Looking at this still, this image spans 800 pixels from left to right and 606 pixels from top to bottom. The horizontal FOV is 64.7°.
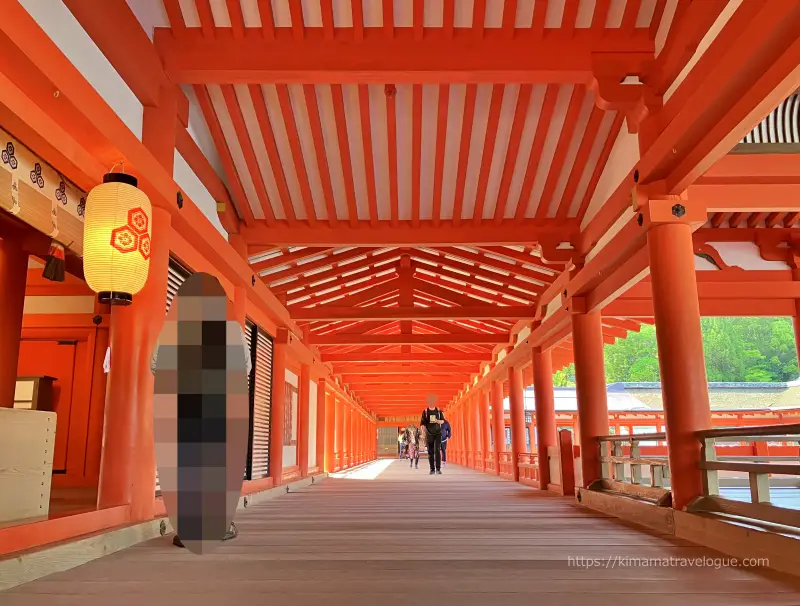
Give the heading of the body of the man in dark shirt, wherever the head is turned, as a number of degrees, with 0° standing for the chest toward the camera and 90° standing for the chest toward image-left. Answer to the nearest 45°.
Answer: approximately 0°

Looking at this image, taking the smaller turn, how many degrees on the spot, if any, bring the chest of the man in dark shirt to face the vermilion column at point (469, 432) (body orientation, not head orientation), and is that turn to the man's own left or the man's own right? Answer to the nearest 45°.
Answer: approximately 180°

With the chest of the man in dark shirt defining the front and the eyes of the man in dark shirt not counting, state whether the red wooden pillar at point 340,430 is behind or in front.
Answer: behind

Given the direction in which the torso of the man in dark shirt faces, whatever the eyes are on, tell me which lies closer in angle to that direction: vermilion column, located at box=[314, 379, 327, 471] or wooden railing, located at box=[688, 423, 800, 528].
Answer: the wooden railing

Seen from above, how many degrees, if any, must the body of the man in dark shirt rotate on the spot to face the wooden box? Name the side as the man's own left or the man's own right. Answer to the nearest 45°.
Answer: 0° — they already face it

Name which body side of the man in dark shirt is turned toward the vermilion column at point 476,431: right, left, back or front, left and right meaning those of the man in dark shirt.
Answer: back

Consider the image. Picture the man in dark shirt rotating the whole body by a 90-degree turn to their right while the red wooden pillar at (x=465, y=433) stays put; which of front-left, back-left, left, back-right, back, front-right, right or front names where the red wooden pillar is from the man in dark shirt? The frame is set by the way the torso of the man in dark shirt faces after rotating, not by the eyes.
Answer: right

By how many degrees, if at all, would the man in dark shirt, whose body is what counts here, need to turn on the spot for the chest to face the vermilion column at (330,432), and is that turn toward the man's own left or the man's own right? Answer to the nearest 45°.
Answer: approximately 135° to the man's own right
